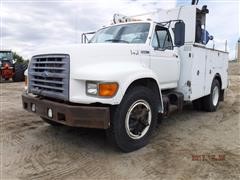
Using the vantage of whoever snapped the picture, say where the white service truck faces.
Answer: facing the viewer and to the left of the viewer

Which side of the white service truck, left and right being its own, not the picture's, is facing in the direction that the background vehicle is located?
right
